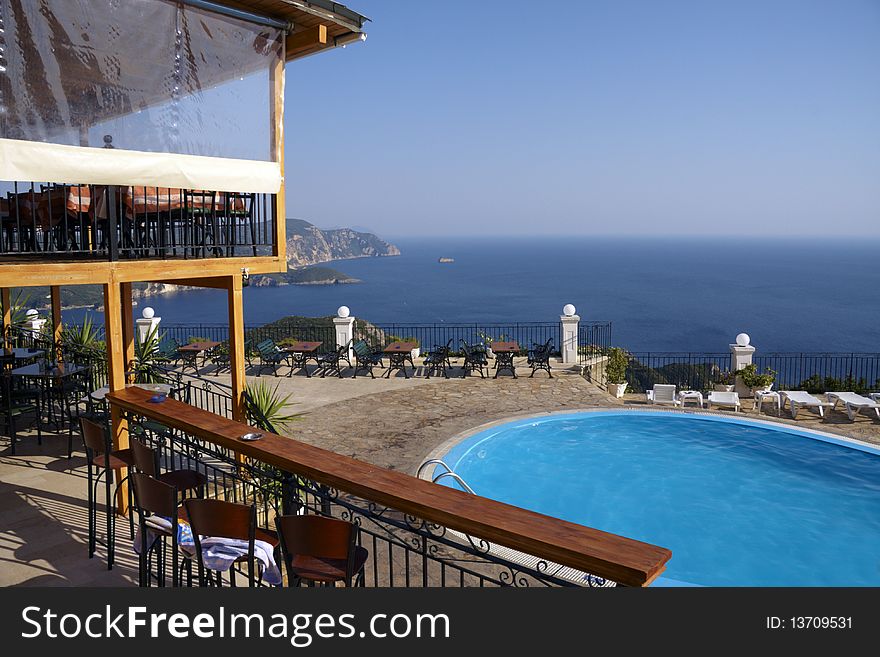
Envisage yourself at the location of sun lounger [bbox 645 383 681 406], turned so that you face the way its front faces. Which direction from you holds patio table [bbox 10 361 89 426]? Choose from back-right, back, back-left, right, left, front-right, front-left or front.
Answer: front-right

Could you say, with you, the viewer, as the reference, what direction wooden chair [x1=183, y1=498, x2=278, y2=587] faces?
facing away from the viewer and to the right of the viewer

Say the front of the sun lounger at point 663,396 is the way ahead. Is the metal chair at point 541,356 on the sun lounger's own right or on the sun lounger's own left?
on the sun lounger's own right

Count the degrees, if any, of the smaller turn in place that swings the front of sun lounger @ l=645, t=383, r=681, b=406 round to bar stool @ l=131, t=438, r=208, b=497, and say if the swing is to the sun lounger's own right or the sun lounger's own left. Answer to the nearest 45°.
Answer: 0° — it already faces it

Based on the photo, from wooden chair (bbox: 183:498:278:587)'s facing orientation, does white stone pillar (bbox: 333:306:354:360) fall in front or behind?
in front

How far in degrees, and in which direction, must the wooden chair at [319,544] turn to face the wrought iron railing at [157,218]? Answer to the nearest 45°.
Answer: approximately 45° to its left

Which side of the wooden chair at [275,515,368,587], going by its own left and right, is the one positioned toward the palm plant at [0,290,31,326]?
left

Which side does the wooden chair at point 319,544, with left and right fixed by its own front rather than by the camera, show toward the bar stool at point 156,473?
left

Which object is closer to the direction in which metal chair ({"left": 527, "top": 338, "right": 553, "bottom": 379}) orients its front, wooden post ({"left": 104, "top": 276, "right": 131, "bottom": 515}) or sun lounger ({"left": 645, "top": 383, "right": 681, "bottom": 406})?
the wooden post

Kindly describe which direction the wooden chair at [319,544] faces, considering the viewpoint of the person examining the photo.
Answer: facing away from the viewer and to the right of the viewer

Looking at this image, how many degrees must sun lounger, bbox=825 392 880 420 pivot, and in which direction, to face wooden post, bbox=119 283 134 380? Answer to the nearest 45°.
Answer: approximately 90° to its right

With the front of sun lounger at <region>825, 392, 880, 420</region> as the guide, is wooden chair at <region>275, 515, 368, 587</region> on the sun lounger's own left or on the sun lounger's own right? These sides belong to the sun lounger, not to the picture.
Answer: on the sun lounger's own right

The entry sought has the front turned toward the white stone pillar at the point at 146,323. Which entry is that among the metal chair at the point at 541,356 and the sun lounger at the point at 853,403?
the metal chair

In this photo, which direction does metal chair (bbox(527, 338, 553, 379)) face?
to the viewer's left

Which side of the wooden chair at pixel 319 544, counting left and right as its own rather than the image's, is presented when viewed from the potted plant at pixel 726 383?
front

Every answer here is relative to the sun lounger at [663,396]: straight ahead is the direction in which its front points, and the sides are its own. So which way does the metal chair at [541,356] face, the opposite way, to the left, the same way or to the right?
to the right

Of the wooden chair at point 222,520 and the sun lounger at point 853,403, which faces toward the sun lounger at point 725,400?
the wooden chair

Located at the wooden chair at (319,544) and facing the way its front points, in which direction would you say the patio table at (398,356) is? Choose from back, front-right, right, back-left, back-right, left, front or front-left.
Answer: front-left
